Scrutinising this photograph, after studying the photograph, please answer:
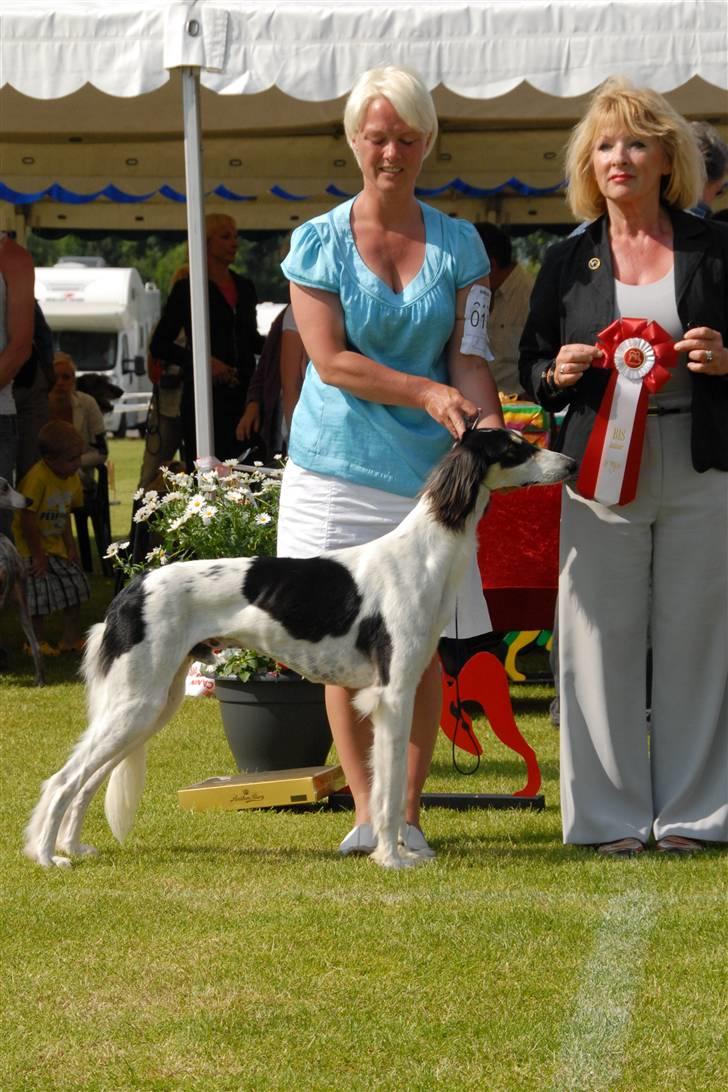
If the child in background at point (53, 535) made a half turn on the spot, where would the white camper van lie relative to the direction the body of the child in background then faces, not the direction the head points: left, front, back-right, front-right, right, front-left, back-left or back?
front-right

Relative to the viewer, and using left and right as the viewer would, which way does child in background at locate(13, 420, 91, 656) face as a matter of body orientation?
facing the viewer and to the right of the viewer

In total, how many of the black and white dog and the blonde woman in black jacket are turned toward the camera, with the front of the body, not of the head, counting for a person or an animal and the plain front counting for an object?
1

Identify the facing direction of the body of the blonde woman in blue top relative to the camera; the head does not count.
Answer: toward the camera

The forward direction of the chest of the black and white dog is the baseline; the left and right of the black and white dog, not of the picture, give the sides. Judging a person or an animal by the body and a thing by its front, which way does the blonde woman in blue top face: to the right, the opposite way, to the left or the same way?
to the right

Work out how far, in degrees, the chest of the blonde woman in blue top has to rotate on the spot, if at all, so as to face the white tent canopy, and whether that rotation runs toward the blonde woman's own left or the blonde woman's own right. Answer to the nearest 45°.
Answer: approximately 180°

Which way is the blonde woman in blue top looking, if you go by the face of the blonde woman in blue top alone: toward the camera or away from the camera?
toward the camera

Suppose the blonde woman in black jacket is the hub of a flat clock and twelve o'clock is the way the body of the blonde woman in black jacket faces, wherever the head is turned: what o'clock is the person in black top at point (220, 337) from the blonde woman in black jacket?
The person in black top is roughly at 5 o'clock from the blonde woman in black jacket.

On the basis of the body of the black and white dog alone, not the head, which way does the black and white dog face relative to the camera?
to the viewer's right

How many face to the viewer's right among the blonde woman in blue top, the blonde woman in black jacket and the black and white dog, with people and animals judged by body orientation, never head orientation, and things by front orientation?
1

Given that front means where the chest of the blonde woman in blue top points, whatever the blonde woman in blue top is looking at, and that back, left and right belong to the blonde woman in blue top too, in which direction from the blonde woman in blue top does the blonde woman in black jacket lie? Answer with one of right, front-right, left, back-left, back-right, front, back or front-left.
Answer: left

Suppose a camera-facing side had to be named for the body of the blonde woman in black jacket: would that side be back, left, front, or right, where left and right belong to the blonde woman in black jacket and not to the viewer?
front

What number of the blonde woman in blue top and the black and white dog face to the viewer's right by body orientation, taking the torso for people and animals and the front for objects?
1

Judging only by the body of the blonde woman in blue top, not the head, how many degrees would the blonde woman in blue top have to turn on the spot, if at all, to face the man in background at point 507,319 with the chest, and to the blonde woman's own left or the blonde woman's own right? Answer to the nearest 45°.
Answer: approximately 180°
